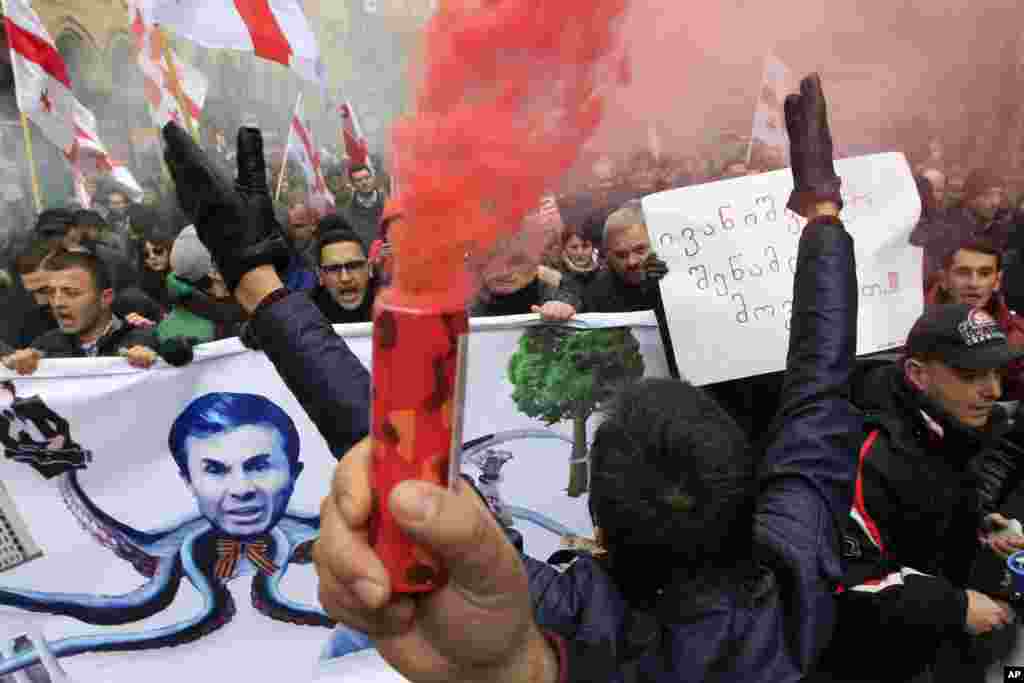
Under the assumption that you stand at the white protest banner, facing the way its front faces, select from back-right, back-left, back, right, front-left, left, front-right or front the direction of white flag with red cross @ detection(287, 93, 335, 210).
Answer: back

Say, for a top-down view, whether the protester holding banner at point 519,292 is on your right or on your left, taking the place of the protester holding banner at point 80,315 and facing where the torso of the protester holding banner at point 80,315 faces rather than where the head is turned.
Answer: on your left

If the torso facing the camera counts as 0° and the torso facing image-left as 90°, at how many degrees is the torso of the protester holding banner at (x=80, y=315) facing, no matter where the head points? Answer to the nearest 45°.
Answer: approximately 45°

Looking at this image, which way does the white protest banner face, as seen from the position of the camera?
facing the viewer

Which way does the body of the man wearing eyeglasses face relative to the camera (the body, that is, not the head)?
toward the camera

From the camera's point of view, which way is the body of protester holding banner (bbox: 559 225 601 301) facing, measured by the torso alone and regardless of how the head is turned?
toward the camera

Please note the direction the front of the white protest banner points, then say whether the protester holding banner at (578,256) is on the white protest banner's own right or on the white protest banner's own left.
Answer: on the white protest banner's own left

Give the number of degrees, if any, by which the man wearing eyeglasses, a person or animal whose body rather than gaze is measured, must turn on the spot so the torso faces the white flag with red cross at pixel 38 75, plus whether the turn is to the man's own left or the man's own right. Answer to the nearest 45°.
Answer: approximately 135° to the man's own right

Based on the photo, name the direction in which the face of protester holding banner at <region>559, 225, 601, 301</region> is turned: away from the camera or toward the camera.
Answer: toward the camera

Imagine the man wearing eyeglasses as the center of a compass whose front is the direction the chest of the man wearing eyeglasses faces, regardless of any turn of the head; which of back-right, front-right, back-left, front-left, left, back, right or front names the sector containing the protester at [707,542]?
front
